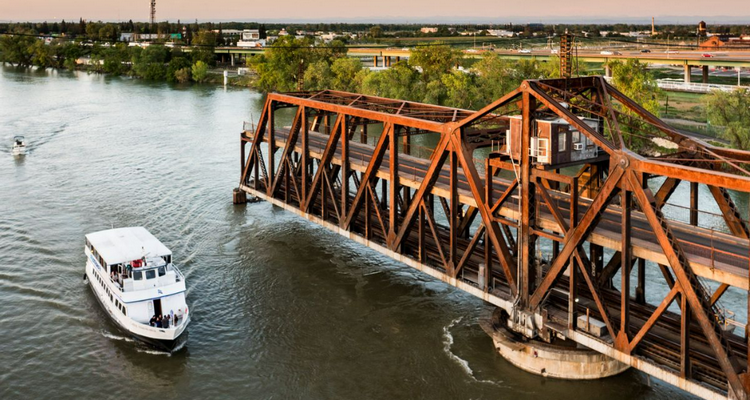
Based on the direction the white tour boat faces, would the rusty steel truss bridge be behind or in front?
in front
